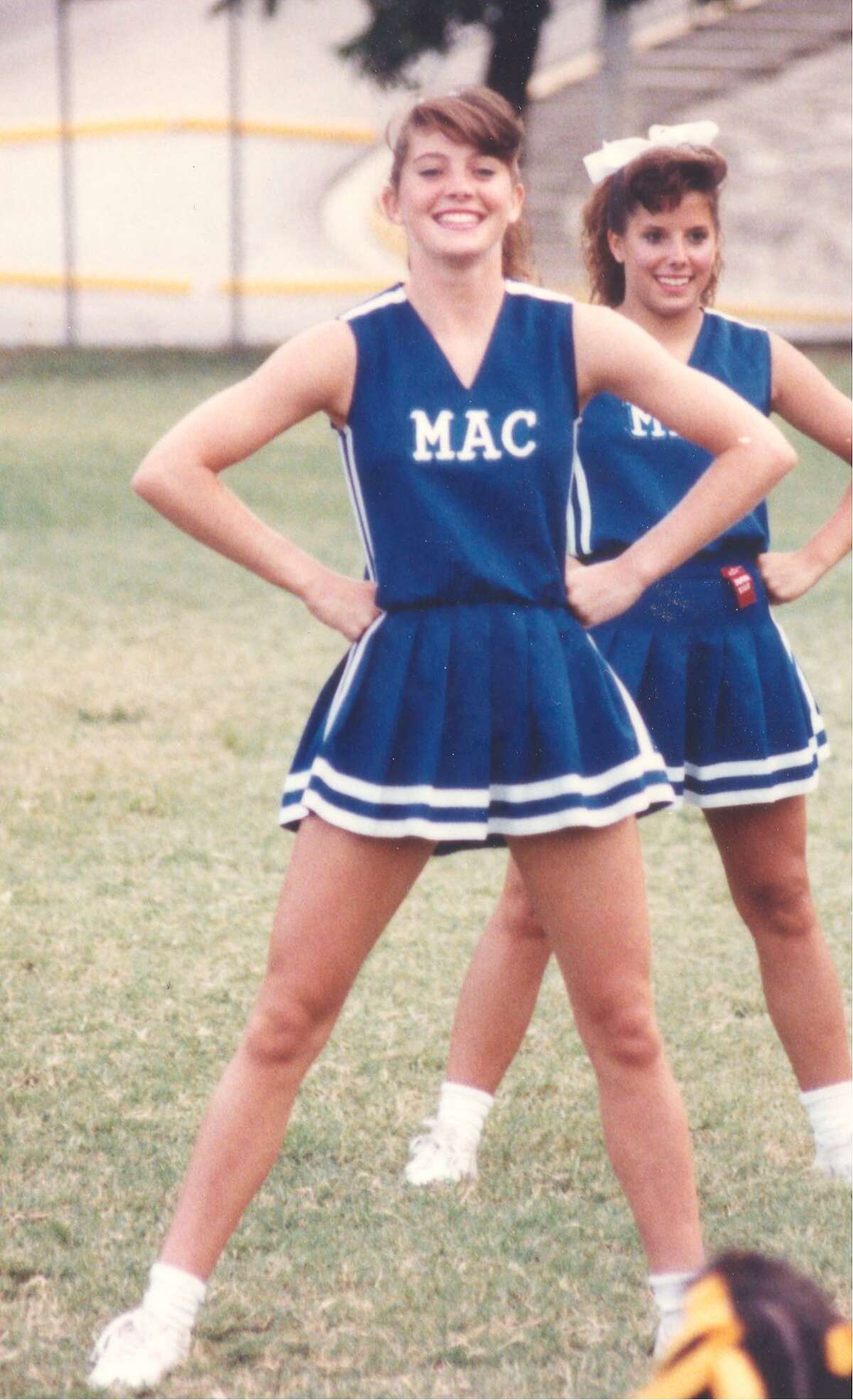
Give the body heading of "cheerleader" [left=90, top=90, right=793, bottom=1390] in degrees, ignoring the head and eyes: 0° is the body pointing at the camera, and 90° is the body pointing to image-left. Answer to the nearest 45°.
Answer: approximately 0°

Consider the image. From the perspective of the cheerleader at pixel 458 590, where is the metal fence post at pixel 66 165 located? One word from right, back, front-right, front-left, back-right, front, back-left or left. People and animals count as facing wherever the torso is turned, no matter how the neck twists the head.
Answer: back

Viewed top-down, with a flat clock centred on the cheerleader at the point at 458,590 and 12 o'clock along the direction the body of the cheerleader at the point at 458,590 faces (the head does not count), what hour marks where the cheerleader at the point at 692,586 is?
the cheerleader at the point at 692,586 is roughly at 7 o'clock from the cheerleader at the point at 458,590.

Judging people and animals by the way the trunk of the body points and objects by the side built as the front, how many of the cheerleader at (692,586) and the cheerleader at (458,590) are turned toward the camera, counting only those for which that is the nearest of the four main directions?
2

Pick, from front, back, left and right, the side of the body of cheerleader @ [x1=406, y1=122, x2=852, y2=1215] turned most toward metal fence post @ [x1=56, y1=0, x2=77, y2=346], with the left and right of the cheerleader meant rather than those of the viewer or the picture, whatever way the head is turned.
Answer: back

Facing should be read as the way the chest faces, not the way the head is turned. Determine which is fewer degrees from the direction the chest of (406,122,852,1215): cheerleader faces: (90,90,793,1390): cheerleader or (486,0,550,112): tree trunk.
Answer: the cheerleader

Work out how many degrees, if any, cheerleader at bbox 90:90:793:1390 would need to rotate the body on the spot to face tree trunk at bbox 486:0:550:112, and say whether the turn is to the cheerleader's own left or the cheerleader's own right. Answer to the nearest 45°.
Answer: approximately 180°

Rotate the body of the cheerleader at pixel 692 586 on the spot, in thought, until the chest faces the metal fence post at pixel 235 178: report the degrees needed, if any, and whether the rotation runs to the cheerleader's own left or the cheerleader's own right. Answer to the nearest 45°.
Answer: approximately 180°

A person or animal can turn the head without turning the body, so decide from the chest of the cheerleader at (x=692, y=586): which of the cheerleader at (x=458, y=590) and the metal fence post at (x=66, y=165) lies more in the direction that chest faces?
the cheerleader

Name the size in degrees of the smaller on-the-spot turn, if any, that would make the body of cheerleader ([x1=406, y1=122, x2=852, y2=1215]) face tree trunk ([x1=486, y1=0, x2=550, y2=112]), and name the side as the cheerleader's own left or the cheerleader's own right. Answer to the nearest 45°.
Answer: approximately 180°

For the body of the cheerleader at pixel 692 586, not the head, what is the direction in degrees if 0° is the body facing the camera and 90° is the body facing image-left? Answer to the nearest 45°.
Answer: approximately 0°
